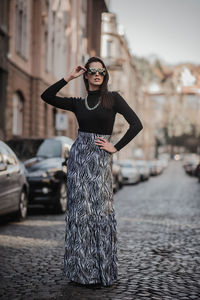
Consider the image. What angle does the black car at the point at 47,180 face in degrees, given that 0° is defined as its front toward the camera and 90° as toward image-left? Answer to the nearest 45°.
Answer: approximately 45°

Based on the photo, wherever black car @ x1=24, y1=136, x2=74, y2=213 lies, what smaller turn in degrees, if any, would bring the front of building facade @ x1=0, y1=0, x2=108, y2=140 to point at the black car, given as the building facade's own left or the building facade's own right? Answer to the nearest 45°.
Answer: approximately 45° to the building facade's own right

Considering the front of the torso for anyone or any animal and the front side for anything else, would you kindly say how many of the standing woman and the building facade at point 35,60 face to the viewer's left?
0

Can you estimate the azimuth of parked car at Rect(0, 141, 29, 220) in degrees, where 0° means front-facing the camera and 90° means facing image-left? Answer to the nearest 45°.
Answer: approximately 45°

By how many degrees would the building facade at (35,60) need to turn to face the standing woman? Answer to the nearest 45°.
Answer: approximately 45° to its right

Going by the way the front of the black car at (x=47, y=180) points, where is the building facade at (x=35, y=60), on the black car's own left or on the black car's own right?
on the black car's own right

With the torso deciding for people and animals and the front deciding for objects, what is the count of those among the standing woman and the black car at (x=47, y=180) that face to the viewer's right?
0
